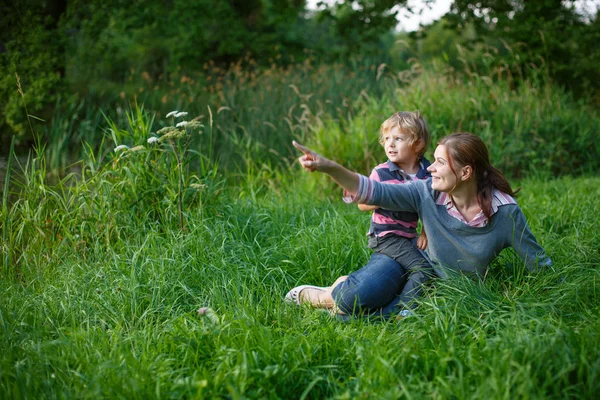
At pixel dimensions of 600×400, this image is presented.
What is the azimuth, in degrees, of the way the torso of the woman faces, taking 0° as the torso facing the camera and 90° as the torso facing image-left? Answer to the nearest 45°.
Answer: approximately 45°
